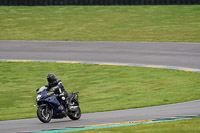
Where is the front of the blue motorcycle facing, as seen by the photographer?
facing the viewer and to the left of the viewer

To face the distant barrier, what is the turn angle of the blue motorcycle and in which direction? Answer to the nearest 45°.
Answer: approximately 135° to its right

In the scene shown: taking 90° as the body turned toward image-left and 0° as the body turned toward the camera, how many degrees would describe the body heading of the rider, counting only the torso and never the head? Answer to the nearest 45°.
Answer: approximately 45°

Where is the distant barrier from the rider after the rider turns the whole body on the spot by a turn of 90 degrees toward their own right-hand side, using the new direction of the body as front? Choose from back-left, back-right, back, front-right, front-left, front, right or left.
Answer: front-right
